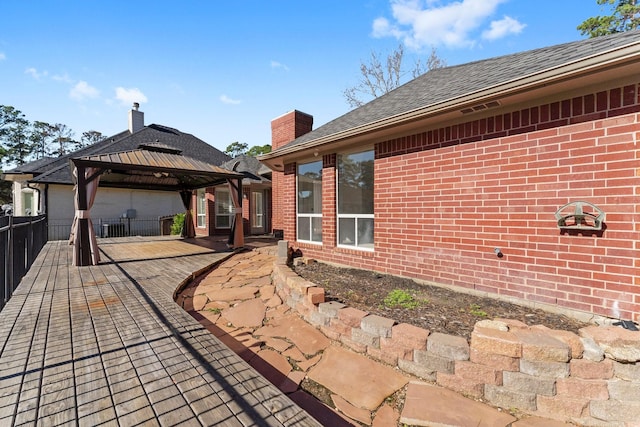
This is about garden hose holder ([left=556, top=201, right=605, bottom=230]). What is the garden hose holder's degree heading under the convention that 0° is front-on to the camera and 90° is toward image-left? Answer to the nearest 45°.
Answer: approximately 0°

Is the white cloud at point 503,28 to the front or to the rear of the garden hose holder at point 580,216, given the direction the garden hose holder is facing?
to the rear

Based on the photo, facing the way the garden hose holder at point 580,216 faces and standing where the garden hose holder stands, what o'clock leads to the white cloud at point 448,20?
The white cloud is roughly at 5 o'clock from the garden hose holder.

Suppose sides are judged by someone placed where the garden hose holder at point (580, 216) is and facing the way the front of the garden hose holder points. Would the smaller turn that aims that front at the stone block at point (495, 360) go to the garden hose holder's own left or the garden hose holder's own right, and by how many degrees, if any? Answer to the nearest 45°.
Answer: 0° — it already faces it

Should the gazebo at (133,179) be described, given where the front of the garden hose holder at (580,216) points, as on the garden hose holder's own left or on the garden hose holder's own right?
on the garden hose holder's own right

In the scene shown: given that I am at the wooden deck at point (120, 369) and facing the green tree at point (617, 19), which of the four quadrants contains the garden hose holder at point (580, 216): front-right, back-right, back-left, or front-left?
front-right

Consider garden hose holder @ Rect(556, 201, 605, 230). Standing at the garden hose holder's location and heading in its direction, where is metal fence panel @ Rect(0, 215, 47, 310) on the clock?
The metal fence panel is roughly at 2 o'clock from the garden hose holder.

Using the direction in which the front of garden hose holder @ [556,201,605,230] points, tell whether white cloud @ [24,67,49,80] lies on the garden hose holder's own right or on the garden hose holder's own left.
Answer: on the garden hose holder's own right

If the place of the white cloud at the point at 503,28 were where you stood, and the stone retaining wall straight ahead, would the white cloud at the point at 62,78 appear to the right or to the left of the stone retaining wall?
right

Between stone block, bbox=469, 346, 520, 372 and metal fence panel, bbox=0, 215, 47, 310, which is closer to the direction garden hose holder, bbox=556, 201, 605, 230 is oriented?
the stone block

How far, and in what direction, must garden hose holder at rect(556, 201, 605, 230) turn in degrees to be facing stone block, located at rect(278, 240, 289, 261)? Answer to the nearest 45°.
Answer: approximately 90° to its right

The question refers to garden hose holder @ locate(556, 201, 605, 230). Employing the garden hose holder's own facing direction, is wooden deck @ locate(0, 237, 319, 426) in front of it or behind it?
in front

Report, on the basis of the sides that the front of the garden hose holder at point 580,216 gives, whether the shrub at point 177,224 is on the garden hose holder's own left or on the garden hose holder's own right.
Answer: on the garden hose holder's own right

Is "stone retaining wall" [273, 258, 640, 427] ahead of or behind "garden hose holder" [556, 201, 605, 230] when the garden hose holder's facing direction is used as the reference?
ahead
